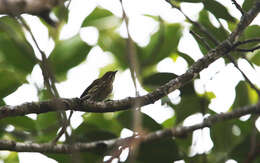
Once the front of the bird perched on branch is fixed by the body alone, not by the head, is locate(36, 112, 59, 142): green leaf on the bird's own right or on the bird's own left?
on the bird's own left

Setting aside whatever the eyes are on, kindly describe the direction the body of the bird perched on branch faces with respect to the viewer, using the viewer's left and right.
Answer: facing to the right of the viewer

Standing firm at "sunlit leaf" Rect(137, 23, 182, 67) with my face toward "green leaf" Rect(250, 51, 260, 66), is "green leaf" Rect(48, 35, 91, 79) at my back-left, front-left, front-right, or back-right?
back-right

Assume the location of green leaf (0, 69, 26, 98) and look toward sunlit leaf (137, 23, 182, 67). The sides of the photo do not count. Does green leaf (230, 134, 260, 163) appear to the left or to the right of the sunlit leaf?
right
